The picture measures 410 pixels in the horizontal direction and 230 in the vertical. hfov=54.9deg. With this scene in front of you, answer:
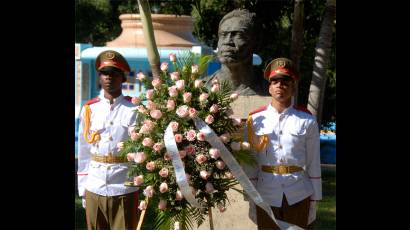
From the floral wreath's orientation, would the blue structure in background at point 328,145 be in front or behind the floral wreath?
behind

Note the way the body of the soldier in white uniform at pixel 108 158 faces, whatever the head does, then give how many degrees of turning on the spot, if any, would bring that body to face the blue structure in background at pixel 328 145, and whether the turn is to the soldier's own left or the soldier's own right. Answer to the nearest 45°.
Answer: approximately 135° to the soldier's own left

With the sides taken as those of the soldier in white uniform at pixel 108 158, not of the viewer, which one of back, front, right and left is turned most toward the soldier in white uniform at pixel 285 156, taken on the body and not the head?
left

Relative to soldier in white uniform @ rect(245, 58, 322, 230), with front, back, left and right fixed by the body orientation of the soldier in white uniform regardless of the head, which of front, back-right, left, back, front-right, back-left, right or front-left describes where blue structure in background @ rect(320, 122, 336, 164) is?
back

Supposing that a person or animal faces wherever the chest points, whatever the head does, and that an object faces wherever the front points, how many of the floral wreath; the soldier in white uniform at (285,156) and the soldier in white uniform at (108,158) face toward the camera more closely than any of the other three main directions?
3

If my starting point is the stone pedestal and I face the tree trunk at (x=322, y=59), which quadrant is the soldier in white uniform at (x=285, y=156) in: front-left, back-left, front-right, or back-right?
back-right

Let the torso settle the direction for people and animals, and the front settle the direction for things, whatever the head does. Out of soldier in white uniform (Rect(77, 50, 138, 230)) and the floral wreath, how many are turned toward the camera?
2
